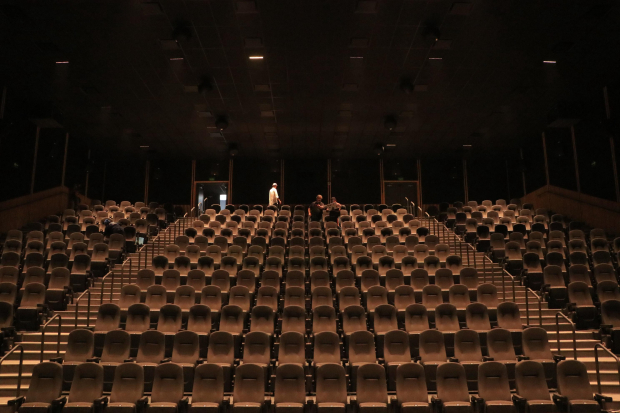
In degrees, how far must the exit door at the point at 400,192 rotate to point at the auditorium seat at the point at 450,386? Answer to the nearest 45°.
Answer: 0° — it already faces it

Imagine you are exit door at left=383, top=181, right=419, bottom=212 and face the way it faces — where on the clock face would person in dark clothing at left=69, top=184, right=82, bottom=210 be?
The person in dark clothing is roughly at 2 o'clock from the exit door.

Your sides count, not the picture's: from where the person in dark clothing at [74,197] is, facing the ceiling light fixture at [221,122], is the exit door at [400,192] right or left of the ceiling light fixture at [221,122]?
left

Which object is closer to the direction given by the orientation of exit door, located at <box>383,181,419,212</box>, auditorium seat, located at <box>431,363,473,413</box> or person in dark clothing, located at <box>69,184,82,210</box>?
the auditorium seat

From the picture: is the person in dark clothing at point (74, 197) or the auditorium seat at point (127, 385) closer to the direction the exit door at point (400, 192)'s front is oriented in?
the auditorium seat

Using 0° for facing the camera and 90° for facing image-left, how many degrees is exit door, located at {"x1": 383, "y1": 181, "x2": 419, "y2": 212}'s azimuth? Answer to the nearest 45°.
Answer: approximately 0°

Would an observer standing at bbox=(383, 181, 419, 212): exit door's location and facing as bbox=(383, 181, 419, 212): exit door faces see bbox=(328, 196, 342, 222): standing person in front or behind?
in front

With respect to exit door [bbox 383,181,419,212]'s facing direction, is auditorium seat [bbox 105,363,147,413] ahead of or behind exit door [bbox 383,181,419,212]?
ahead

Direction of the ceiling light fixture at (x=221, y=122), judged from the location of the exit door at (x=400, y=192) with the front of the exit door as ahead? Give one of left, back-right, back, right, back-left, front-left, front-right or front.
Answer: front-right

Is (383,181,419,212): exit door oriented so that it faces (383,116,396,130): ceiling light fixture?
yes
